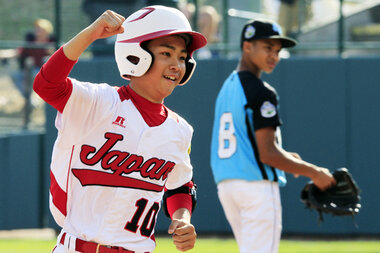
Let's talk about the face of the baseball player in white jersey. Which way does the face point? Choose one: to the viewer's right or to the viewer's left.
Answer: to the viewer's right

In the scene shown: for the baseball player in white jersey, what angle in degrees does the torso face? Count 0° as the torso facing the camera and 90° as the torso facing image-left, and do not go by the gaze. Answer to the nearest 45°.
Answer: approximately 315°
